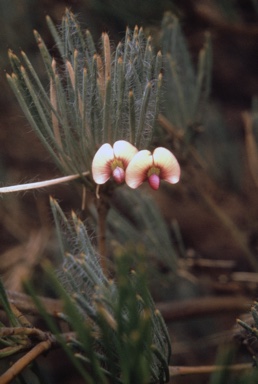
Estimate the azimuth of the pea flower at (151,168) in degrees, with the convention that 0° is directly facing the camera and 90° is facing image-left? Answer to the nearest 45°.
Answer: approximately 0°

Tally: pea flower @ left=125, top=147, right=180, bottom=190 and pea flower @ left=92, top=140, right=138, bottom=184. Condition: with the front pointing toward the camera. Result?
2

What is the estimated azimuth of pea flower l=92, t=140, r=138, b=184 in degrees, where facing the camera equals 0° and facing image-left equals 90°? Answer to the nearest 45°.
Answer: approximately 0°
